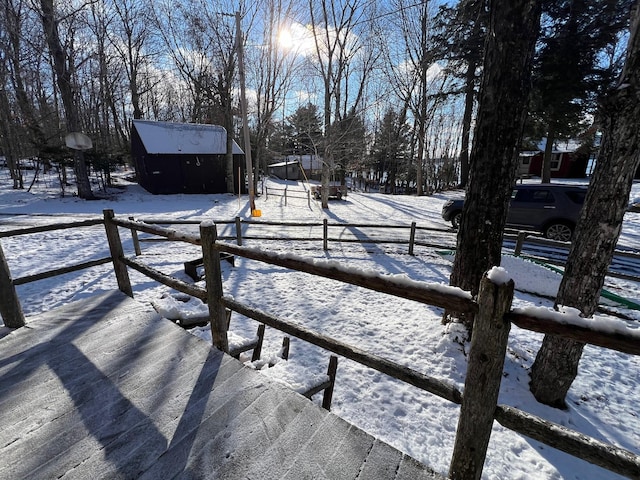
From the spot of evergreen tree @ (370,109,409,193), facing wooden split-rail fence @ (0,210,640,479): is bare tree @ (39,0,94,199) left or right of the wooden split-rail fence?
right

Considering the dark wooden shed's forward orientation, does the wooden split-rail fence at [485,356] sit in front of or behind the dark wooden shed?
in front

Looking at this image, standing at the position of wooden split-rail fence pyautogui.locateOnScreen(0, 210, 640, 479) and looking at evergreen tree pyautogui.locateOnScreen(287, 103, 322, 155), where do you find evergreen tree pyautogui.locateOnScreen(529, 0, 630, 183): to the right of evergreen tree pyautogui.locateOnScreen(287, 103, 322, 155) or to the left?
right

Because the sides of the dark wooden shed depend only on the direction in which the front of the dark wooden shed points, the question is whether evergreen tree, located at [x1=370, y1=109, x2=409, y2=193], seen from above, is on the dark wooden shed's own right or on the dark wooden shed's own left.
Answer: on the dark wooden shed's own left

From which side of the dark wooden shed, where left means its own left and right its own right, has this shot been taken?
front

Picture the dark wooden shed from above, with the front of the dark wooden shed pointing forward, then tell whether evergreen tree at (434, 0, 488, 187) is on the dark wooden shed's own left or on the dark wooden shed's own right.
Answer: on the dark wooden shed's own left

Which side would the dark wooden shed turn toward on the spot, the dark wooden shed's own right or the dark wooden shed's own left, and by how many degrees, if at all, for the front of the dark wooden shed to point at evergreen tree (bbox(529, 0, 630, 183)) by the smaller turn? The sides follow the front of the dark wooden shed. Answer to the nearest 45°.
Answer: approximately 45° to the dark wooden shed's own left

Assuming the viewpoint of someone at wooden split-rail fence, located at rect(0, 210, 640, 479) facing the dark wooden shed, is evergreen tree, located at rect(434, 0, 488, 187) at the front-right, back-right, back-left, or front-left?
front-right

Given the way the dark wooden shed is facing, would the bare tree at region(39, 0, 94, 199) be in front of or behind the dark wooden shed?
in front
